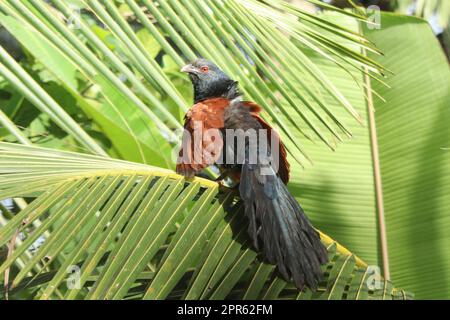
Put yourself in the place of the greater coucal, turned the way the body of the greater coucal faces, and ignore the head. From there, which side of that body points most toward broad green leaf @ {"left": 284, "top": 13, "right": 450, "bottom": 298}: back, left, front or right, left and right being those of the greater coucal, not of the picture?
right

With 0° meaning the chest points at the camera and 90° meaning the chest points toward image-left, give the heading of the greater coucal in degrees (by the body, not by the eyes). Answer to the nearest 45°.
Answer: approximately 135°
